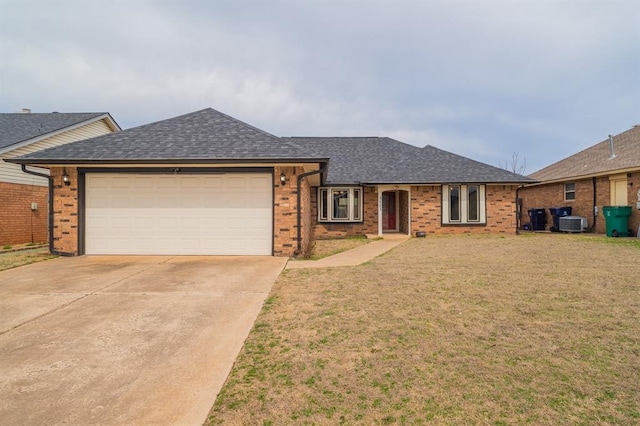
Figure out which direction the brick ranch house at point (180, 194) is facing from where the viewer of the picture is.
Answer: facing the viewer

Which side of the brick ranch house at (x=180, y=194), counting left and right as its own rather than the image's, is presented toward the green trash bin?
left

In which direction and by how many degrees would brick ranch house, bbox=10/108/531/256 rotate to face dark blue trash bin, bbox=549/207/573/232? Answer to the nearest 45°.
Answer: approximately 90° to its left

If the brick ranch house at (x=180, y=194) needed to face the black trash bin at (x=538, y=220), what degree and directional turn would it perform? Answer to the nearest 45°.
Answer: approximately 90° to its left

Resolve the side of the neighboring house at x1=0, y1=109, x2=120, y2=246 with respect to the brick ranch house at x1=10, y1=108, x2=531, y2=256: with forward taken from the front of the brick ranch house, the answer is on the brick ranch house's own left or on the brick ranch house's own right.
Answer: on the brick ranch house's own right

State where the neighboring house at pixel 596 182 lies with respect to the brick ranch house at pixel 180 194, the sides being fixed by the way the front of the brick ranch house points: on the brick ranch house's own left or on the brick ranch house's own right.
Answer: on the brick ranch house's own left

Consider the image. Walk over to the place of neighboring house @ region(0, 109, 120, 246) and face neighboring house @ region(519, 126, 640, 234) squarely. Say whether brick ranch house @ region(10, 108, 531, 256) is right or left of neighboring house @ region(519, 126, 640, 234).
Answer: right

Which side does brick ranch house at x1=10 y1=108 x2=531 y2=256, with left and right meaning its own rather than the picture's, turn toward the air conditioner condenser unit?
left

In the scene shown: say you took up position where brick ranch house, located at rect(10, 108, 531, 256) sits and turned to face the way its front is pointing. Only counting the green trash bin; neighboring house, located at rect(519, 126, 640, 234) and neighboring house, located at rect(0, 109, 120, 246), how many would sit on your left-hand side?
2
